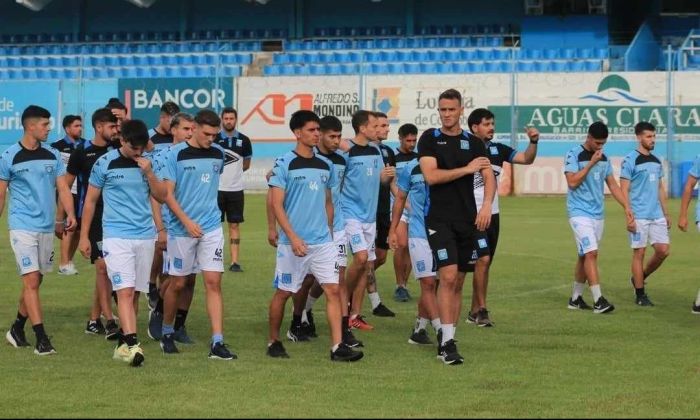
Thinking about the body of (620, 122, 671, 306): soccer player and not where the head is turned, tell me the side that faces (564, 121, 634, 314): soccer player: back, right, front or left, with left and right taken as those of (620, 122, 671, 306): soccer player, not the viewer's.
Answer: right

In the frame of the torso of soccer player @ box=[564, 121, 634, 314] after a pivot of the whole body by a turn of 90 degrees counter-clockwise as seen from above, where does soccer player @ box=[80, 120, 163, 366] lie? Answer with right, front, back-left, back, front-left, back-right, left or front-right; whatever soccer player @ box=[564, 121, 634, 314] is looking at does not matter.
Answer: back

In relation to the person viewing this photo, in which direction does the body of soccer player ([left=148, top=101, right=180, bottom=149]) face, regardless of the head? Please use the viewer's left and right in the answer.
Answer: facing the viewer and to the right of the viewer

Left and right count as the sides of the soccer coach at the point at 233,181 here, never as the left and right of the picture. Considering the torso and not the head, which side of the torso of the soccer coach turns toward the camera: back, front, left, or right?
front

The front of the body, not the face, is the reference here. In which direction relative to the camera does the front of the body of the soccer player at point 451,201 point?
toward the camera

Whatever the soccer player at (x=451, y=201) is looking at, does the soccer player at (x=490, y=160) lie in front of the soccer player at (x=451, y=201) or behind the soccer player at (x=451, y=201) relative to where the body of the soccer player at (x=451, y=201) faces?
behind

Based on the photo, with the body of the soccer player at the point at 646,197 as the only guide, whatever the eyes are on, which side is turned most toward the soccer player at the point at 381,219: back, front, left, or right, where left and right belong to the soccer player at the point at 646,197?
right

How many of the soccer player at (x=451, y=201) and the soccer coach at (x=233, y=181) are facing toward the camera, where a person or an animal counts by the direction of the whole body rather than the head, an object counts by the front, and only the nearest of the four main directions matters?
2

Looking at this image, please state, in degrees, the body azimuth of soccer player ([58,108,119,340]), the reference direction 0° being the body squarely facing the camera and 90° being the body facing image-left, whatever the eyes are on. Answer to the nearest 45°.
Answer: approximately 315°

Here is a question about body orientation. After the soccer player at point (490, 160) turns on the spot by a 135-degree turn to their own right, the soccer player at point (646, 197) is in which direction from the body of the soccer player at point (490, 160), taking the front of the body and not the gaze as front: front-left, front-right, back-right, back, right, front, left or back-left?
back-right
